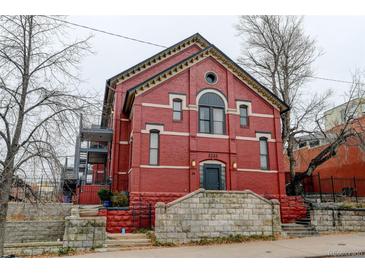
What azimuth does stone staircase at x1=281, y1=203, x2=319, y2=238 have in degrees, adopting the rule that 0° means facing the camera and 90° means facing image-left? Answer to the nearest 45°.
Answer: approximately 0°

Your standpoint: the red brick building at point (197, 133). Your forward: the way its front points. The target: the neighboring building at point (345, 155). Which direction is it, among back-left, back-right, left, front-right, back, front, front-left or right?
back-left

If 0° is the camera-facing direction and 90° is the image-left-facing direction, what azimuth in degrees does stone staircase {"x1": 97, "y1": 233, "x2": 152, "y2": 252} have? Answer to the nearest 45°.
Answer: approximately 0°

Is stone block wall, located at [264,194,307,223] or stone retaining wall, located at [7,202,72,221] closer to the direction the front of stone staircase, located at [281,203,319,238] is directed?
the stone retaining wall

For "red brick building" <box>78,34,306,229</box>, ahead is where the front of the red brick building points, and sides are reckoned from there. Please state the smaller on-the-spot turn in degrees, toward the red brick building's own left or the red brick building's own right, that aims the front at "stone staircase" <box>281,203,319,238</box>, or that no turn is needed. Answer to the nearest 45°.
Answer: approximately 90° to the red brick building's own left

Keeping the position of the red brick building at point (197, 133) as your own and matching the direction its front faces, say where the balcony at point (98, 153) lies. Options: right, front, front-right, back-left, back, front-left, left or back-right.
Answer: back-right

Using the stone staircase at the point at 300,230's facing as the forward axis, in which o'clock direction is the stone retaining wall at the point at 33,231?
The stone retaining wall is roughly at 2 o'clock from the stone staircase.

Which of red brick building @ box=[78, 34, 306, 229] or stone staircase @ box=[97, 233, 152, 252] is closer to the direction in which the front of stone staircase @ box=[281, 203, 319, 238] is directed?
the stone staircase

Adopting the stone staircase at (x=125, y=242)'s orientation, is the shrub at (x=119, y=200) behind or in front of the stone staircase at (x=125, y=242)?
behind

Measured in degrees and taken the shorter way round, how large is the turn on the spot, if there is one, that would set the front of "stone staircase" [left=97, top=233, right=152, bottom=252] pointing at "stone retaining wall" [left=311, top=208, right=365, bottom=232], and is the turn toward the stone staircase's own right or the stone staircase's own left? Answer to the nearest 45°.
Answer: approximately 90° to the stone staircase's own left

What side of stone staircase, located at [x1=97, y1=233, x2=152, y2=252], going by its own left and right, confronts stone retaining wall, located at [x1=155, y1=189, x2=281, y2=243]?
left
